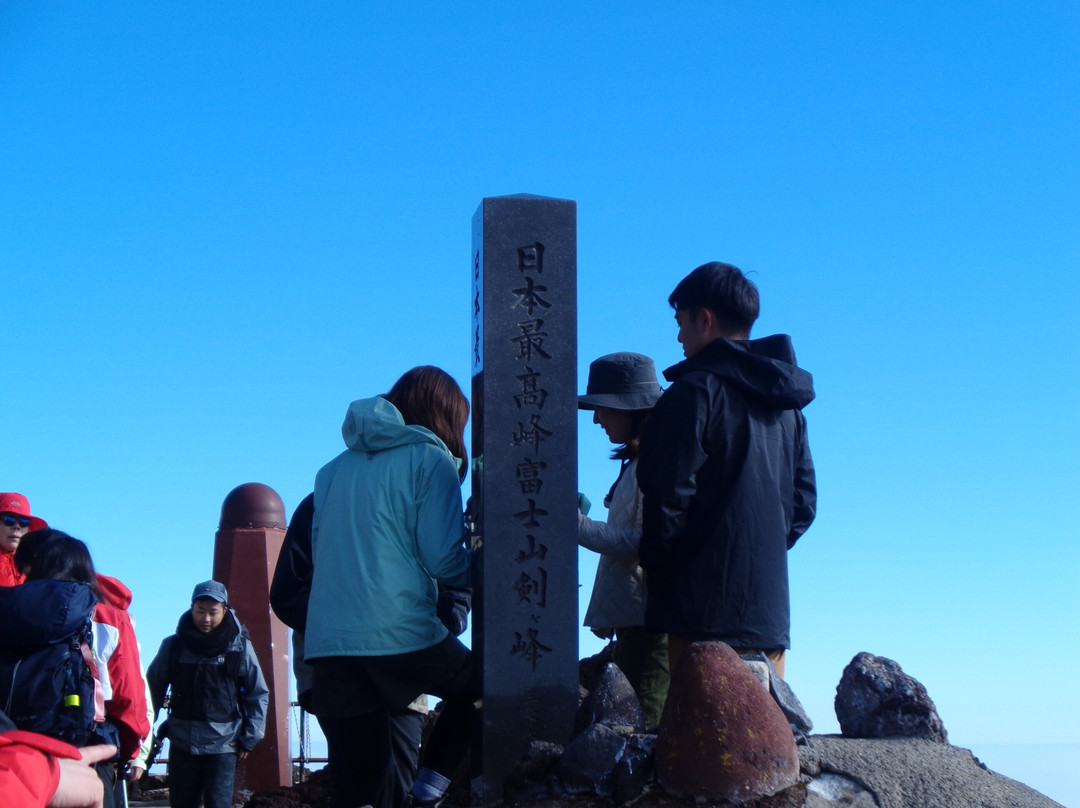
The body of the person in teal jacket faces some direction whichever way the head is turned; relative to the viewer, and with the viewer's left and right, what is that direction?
facing away from the viewer and to the right of the viewer

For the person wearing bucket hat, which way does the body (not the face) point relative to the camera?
to the viewer's left

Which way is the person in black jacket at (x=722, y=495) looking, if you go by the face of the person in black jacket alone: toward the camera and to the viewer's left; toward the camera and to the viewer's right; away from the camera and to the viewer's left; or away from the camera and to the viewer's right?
away from the camera and to the viewer's left

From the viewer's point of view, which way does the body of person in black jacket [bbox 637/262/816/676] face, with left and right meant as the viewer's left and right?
facing away from the viewer and to the left of the viewer

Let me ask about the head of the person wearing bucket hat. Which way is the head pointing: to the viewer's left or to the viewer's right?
to the viewer's left

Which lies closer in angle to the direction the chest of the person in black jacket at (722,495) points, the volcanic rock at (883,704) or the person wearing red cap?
the person wearing red cap

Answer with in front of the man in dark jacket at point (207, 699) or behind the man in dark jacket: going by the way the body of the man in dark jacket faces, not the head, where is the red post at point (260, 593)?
behind

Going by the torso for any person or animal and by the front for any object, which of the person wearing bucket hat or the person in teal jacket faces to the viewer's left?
the person wearing bucket hat

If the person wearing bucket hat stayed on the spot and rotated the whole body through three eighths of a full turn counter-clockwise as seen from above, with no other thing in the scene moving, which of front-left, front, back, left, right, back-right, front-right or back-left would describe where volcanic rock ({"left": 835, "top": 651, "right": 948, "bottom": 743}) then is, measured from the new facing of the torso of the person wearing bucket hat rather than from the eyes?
front-left

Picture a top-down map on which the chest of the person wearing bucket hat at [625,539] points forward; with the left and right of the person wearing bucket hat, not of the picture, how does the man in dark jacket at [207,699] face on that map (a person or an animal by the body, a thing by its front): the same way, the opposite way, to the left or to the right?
to the left
